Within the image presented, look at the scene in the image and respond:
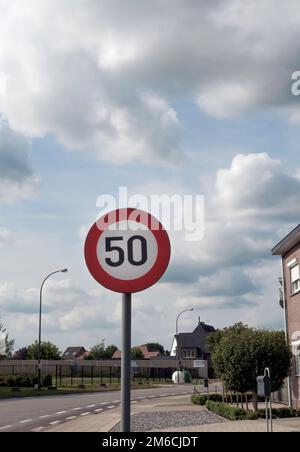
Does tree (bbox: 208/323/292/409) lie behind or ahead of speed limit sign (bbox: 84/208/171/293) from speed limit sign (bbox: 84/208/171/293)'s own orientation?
behind

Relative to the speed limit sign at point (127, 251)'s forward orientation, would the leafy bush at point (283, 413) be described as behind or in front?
behind

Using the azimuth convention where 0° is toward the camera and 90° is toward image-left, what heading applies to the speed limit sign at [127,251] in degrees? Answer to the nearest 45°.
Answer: approximately 0°
